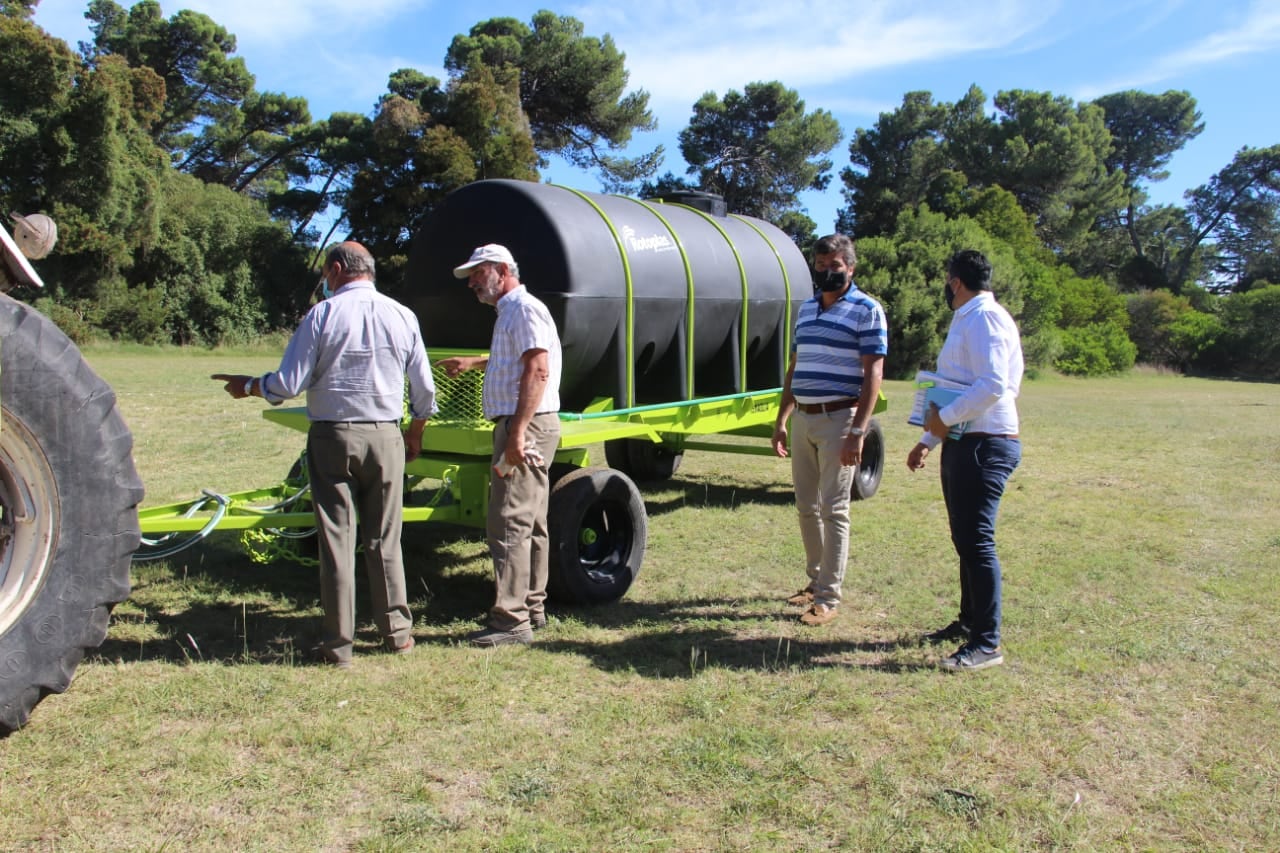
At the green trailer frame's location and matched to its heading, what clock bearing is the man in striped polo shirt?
The man in striped polo shirt is roughly at 8 o'clock from the green trailer frame.

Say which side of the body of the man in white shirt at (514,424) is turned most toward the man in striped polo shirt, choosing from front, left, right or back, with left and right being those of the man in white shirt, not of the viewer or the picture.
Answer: back

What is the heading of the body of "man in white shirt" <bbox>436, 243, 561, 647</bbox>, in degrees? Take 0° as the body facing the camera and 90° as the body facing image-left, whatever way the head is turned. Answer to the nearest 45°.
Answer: approximately 90°

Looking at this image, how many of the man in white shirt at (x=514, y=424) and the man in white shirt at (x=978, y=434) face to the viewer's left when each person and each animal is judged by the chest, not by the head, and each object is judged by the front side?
2

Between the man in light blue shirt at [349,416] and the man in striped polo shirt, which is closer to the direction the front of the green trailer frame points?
the man in light blue shirt

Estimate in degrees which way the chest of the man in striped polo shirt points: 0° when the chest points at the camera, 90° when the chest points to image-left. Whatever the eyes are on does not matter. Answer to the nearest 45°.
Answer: approximately 45°

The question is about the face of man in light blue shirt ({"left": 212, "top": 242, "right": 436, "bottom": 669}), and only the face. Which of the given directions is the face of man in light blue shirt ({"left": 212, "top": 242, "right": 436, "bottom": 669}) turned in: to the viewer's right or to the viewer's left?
to the viewer's left

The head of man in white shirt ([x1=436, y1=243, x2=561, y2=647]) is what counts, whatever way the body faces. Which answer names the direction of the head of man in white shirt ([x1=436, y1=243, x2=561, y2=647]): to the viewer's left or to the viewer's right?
to the viewer's left

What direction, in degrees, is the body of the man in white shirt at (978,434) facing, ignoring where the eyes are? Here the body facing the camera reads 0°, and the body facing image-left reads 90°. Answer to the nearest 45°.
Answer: approximately 90°

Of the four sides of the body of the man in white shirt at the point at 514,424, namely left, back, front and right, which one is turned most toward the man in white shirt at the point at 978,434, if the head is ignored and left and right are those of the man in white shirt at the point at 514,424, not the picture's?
back
